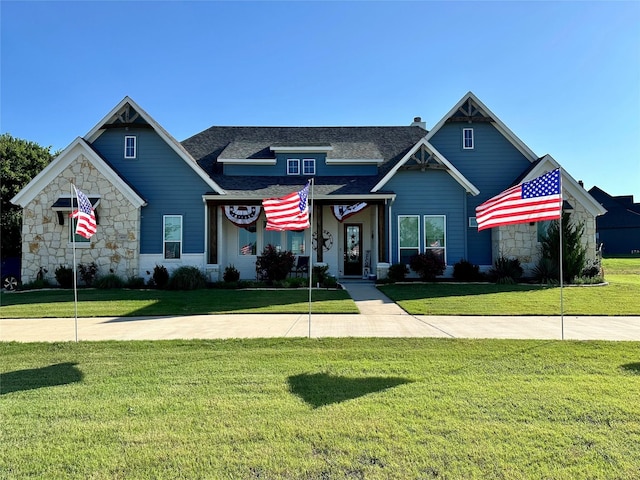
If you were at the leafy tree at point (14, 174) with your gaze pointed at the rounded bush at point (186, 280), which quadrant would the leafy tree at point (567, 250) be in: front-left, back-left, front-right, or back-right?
front-left

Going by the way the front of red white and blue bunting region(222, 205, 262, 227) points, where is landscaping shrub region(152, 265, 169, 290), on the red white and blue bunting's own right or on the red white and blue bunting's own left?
on the red white and blue bunting's own right

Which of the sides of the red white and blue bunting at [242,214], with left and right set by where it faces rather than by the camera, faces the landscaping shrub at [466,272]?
left

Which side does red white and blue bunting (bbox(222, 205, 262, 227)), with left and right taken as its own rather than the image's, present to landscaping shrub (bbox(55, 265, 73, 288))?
right

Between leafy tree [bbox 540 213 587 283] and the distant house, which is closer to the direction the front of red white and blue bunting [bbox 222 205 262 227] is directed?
the leafy tree

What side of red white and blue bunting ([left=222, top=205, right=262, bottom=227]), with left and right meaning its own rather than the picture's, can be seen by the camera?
front

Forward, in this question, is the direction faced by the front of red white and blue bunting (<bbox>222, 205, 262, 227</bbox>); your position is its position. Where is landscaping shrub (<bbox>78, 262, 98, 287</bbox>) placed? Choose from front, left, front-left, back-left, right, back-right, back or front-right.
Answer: right

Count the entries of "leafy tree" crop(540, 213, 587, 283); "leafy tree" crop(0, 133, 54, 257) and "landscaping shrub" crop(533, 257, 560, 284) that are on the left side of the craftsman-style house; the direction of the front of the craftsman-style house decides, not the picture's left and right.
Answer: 2

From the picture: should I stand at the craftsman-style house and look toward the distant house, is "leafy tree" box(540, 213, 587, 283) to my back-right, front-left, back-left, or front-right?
front-right

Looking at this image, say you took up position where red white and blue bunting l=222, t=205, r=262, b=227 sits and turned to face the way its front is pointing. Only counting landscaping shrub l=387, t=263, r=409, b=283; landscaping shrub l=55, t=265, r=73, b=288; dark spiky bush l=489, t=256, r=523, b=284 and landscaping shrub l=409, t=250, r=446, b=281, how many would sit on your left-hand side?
3

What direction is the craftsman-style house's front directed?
toward the camera
